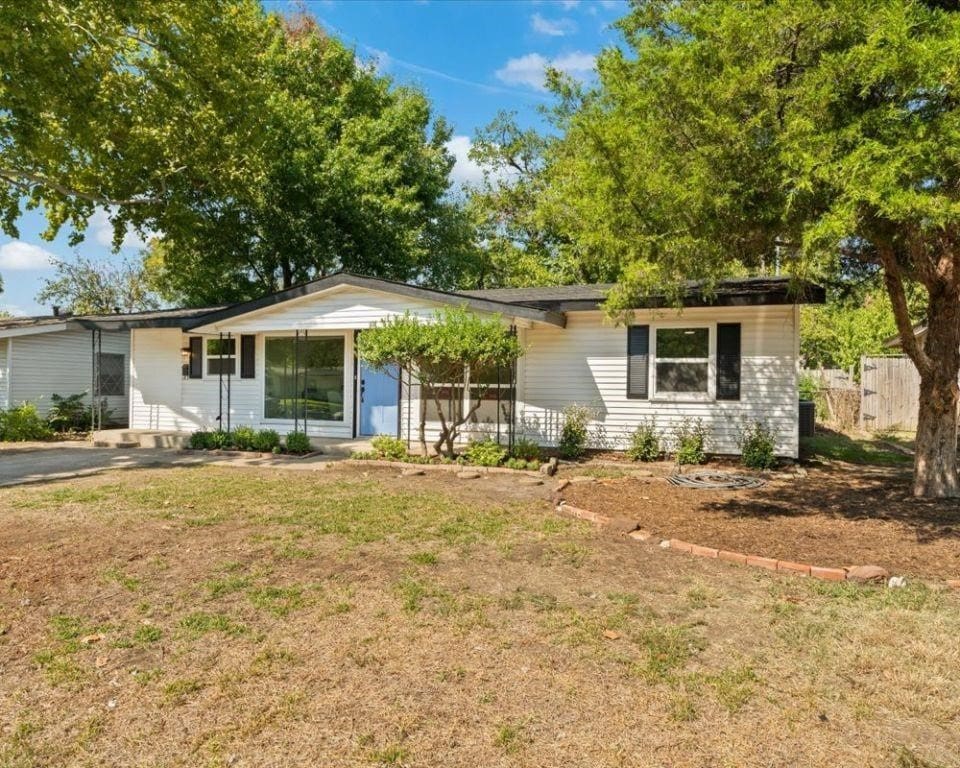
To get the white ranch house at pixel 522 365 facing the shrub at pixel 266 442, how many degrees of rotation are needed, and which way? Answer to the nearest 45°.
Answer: approximately 90° to its right

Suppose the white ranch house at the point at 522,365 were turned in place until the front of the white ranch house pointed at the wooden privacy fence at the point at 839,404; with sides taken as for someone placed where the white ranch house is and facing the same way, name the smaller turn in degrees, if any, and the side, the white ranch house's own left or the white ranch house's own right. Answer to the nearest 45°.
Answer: approximately 135° to the white ranch house's own left

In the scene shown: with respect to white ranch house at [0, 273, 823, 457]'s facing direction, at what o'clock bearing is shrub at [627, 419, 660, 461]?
The shrub is roughly at 10 o'clock from the white ranch house.

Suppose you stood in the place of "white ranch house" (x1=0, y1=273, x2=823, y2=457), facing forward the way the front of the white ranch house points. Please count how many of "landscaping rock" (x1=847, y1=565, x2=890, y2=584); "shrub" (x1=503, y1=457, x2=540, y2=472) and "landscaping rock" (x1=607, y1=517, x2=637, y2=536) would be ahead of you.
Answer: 3

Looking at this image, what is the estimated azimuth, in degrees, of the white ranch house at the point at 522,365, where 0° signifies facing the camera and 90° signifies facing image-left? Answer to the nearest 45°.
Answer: approximately 0°

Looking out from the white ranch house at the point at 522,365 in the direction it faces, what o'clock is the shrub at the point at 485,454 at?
The shrub is roughly at 1 o'clock from the white ranch house.

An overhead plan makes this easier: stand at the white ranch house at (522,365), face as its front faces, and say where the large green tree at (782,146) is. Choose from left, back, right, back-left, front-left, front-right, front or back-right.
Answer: front

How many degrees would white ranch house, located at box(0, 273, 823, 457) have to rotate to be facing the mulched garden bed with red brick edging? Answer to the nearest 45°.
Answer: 0° — it already faces it

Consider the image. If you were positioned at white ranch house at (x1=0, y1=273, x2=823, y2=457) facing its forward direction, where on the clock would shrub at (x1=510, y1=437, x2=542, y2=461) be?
The shrub is roughly at 12 o'clock from the white ranch house.

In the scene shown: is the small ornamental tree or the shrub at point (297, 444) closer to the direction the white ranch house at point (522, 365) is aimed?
the small ornamental tree
